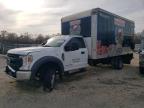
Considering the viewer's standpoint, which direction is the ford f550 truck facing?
facing the viewer and to the left of the viewer
